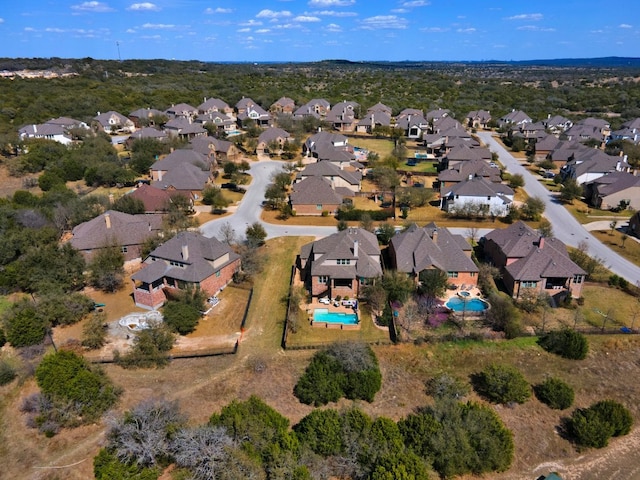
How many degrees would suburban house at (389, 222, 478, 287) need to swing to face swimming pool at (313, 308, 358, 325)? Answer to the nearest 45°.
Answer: approximately 135° to its left

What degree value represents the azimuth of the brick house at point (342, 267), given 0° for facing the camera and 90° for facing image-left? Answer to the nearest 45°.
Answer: approximately 180°

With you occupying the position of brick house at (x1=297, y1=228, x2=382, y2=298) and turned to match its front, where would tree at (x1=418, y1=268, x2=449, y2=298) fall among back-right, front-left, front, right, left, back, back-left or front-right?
right

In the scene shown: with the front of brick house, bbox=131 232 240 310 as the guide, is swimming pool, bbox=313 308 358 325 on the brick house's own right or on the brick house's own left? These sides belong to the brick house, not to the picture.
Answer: on the brick house's own right

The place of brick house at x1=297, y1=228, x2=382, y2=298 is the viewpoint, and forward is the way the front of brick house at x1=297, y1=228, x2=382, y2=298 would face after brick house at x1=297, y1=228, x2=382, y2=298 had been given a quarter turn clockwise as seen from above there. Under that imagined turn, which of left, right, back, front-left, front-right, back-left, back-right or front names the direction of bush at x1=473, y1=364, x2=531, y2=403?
front-right

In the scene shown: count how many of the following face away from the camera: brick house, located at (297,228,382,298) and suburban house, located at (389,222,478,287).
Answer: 2

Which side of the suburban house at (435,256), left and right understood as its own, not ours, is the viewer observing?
back

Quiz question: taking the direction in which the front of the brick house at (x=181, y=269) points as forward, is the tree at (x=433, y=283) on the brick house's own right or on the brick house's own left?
on the brick house's own right

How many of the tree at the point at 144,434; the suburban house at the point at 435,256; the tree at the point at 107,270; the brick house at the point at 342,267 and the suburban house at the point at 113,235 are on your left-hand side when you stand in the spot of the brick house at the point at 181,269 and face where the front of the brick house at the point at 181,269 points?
2

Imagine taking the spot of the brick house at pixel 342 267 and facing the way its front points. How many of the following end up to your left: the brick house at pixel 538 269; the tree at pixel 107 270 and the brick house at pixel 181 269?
2

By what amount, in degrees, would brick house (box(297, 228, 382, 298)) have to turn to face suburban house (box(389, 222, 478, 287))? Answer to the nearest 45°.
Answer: approximately 90° to its right

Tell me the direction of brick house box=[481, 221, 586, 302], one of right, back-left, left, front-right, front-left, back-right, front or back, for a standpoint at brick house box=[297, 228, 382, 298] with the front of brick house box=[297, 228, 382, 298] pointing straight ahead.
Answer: right

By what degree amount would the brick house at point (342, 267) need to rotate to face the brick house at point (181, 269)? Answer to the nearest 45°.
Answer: approximately 90° to its left
